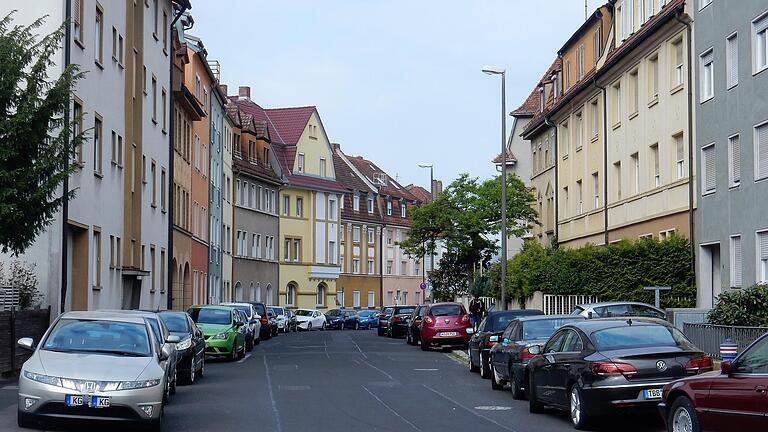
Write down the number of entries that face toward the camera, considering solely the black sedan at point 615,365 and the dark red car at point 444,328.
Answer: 0

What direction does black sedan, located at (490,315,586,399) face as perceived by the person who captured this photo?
facing away from the viewer and to the left of the viewer

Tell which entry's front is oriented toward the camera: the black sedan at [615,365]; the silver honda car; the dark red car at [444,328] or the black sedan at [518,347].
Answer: the silver honda car

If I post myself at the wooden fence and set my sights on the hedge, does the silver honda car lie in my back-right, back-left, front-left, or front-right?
back-right

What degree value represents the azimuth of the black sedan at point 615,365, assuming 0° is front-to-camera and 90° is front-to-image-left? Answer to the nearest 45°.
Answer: approximately 135°

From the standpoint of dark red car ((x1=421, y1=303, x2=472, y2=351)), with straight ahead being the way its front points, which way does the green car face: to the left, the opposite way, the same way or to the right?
the opposite way

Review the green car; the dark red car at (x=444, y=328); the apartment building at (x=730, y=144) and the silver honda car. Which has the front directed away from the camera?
the dark red car

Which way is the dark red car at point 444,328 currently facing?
away from the camera

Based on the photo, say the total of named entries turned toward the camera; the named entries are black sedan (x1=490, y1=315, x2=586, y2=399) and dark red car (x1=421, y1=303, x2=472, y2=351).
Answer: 0

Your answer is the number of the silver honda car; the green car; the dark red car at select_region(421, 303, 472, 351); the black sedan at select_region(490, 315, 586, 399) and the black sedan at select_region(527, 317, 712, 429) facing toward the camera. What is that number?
2
